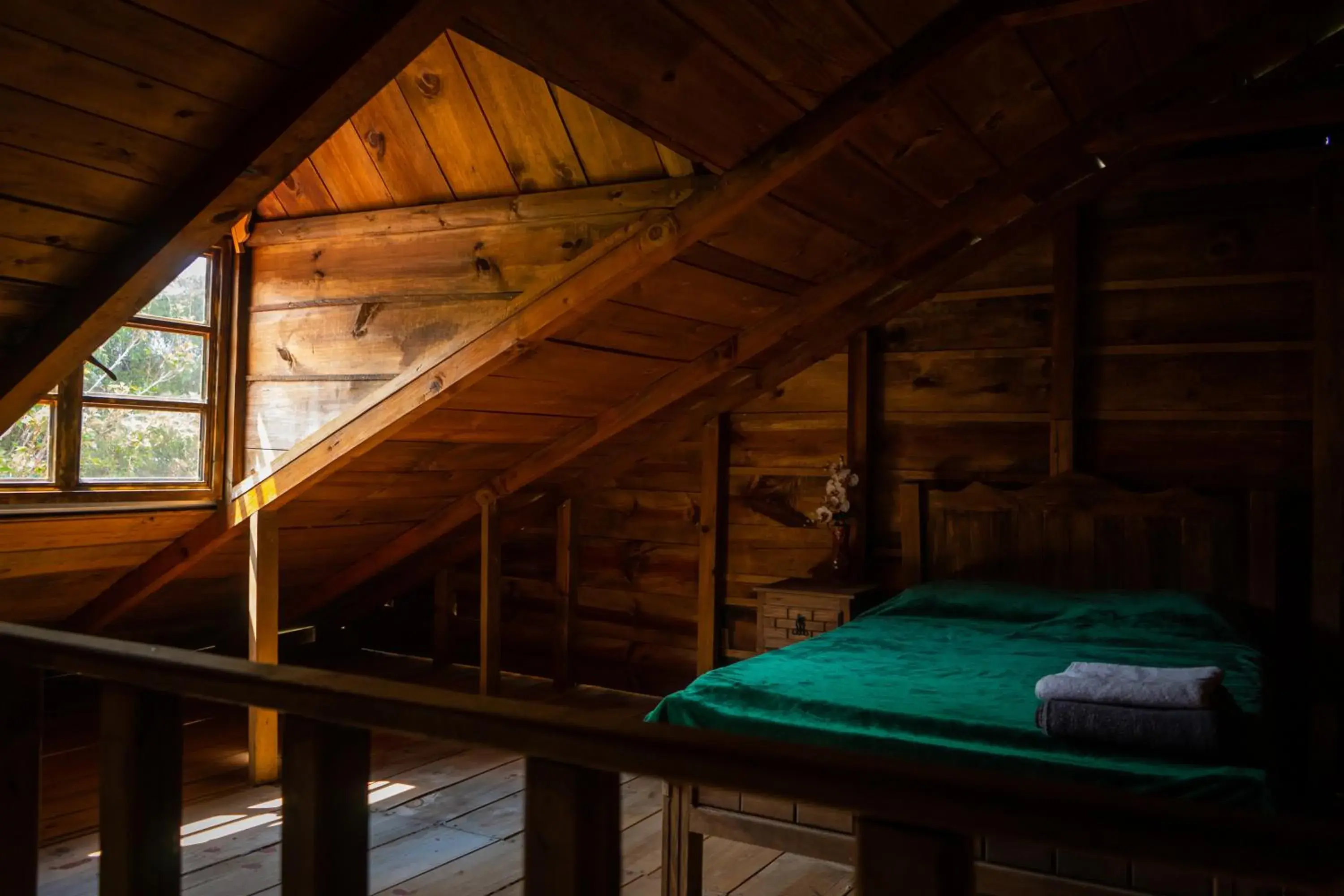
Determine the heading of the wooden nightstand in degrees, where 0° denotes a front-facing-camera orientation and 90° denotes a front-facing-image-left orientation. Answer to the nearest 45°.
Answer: approximately 0°

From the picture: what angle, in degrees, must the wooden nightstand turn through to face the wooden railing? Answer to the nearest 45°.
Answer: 0° — it already faces it
